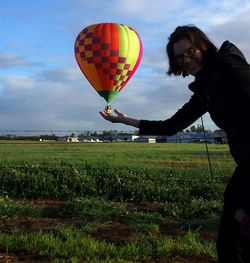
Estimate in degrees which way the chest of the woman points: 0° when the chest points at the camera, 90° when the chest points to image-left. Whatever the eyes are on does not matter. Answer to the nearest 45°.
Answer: approximately 45°

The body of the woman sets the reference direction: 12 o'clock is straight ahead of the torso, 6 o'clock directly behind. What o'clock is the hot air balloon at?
The hot air balloon is roughly at 4 o'clock from the woman.
